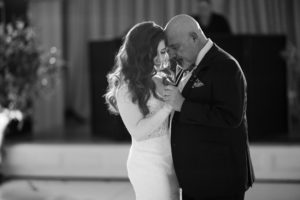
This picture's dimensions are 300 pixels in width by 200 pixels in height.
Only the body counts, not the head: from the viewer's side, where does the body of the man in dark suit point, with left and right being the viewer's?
facing to the left of the viewer

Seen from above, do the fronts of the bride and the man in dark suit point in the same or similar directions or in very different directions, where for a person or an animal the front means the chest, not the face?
very different directions

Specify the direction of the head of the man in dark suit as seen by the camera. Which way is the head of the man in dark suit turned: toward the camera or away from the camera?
toward the camera

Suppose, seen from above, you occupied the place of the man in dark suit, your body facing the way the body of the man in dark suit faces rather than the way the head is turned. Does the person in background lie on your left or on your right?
on your right

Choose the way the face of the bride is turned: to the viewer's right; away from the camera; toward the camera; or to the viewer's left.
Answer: to the viewer's right

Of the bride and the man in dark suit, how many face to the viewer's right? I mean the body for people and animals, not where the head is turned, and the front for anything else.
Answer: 1

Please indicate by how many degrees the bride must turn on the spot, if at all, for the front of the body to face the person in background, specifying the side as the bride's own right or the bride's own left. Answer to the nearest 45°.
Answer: approximately 90° to the bride's own left

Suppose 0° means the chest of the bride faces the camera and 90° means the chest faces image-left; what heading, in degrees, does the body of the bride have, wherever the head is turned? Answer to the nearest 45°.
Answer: approximately 270°
